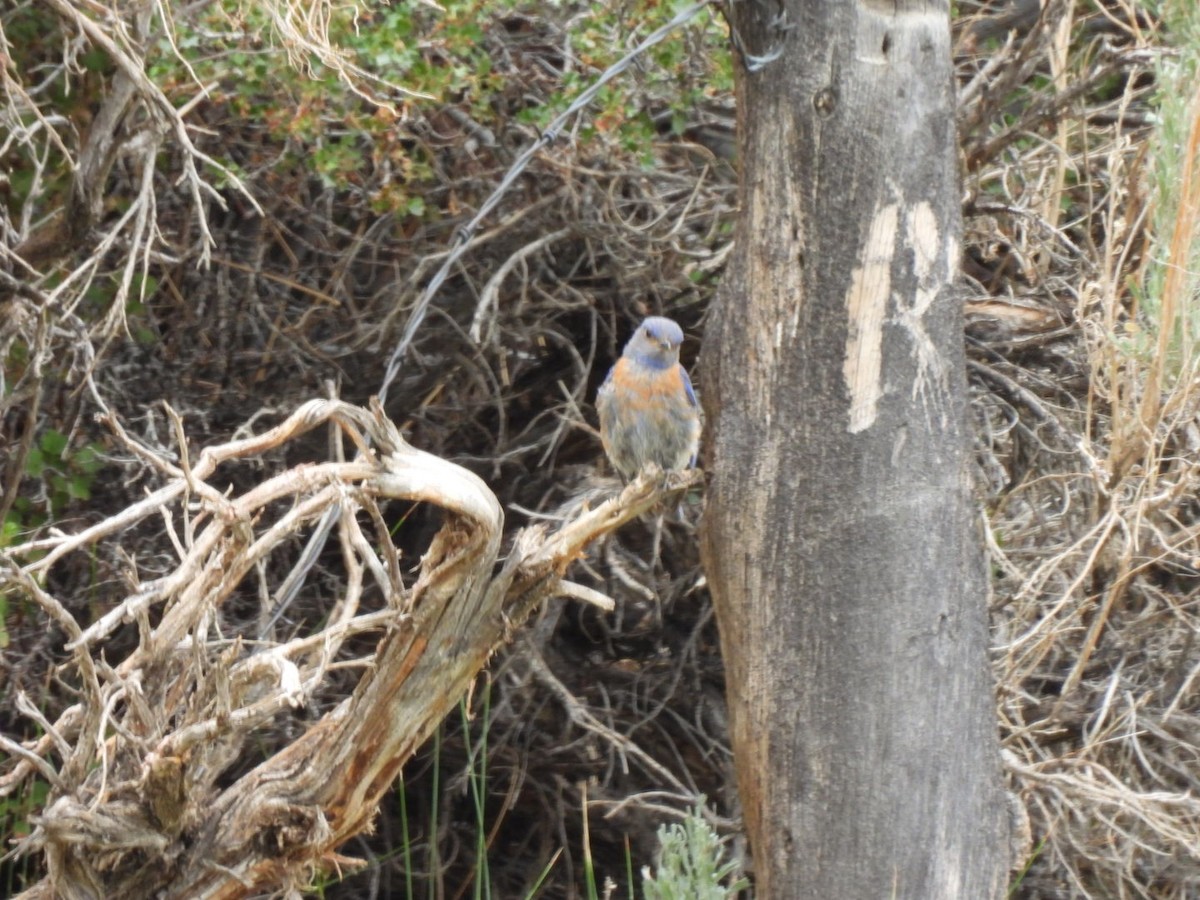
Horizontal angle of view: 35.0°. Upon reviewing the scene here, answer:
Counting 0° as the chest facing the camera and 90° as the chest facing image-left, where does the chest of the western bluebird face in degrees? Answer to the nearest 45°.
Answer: approximately 0°

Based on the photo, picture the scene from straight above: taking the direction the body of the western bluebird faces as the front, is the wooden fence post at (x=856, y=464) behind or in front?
in front
